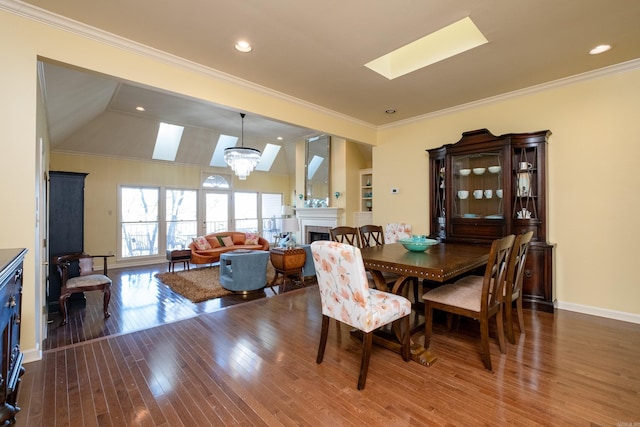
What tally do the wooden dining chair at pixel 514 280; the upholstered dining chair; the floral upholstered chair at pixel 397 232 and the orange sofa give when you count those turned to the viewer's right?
0

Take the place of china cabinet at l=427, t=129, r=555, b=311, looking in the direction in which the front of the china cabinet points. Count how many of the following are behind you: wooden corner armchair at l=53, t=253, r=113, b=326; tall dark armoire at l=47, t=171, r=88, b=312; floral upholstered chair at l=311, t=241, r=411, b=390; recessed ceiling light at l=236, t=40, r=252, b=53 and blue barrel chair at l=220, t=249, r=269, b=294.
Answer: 0

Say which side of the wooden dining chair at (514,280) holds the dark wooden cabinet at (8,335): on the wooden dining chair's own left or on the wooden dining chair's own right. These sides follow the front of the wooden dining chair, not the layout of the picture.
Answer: on the wooden dining chair's own left

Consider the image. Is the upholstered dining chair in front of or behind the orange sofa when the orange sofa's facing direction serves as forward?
in front

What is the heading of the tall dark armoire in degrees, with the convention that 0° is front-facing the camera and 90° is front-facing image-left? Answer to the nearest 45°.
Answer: approximately 270°

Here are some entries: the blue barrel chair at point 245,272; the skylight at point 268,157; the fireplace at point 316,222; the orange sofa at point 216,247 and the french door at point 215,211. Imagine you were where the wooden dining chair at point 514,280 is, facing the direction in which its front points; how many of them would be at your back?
0

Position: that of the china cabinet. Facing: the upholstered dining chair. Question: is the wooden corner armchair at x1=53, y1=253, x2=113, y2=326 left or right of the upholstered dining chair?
right

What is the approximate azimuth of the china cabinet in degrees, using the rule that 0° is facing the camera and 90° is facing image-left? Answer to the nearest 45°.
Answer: approximately 45°

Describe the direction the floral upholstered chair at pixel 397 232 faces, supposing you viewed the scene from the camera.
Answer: facing the viewer and to the left of the viewer

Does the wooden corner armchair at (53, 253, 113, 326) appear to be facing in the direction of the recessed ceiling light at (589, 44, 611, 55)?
yes

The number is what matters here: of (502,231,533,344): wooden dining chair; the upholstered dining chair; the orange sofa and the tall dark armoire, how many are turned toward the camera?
1

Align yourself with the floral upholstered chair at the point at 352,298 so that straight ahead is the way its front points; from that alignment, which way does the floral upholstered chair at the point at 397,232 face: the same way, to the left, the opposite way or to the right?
the opposite way

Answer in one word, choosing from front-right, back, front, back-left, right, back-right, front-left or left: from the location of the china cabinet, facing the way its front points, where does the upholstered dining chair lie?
front-left

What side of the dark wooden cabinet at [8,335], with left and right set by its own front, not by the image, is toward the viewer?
right

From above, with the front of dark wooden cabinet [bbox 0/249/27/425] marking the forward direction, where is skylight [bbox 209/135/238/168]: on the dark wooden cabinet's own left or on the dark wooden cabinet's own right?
on the dark wooden cabinet's own left

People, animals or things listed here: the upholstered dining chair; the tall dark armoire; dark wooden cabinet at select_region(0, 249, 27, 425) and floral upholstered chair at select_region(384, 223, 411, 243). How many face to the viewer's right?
2

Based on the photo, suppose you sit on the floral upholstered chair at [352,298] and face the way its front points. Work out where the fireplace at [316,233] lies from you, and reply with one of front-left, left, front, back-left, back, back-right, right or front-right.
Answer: front-left

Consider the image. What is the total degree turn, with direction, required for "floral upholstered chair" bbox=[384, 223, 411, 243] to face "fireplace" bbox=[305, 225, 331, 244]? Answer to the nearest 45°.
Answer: approximately 90° to its right

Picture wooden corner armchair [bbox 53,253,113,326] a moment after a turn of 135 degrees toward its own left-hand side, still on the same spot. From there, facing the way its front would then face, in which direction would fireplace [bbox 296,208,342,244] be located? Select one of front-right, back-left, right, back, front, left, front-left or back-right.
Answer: right
